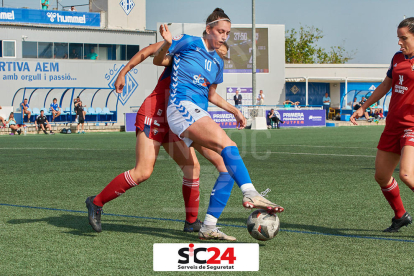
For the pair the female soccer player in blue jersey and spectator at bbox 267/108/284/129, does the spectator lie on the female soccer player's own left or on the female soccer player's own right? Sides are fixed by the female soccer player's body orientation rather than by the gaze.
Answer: on the female soccer player's own left

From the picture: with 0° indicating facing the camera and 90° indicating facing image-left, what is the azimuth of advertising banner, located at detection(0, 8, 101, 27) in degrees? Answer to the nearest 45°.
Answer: approximately 0°

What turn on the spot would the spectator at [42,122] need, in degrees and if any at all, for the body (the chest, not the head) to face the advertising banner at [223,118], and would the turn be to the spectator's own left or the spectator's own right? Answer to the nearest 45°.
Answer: approximately 45° to the spectator's own left

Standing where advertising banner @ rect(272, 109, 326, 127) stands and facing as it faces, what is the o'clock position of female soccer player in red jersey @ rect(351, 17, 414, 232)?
The female soccer player in red jersey is roughly at 12 o'clock from the advertising banner.

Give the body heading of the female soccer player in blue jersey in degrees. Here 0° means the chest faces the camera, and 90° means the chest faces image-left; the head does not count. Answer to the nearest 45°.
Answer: approximately 315°

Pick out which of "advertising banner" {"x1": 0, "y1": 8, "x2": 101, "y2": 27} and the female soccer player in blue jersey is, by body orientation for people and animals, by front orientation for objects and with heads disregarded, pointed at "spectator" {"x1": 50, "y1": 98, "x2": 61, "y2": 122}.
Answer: the advertising banner

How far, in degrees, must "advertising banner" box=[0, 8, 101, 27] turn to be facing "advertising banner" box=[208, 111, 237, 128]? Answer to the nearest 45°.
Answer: approximately 45° to its left

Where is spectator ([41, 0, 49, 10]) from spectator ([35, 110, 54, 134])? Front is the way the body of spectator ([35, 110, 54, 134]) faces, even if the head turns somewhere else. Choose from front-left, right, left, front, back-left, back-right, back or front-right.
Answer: back-left
